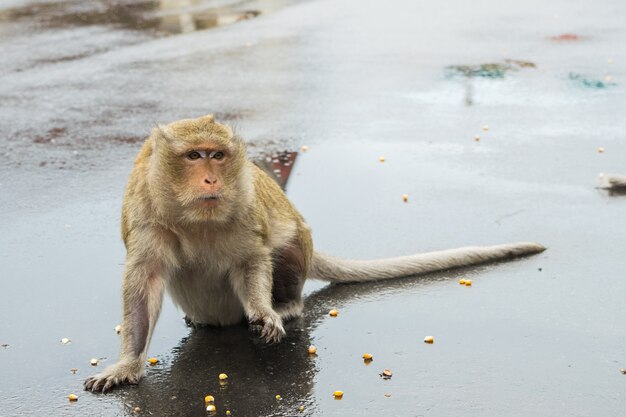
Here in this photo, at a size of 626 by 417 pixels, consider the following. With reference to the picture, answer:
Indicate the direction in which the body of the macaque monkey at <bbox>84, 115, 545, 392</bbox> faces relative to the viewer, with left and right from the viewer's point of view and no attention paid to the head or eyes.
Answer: facing the viewer and to the left of the viewer
